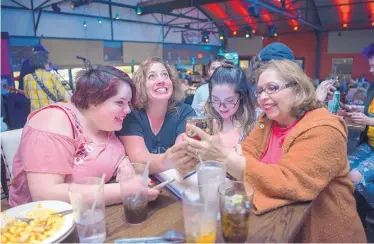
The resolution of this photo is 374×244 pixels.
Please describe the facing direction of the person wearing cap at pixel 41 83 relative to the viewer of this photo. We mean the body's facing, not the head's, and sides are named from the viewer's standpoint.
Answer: facing away from the viewer and to the right of the viewer

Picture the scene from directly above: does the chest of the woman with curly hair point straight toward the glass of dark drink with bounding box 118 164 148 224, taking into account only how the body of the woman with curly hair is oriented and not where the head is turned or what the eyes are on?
yes

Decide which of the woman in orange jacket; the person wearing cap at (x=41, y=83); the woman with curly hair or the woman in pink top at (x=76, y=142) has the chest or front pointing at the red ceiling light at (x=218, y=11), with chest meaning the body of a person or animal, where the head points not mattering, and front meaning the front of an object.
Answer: the person wearing cap

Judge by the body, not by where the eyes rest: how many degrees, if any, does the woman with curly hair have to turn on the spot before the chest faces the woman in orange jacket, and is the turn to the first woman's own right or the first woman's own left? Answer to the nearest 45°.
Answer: approximately 45° to the first woman's own left

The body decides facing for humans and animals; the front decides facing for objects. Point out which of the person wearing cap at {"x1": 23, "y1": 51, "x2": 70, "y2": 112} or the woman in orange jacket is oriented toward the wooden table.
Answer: the woman in orange jacket

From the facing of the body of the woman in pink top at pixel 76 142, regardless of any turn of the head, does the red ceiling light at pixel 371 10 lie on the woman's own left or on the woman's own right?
on the woman's own left

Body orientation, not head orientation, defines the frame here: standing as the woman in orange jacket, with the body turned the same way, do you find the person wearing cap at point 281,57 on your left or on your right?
on your right

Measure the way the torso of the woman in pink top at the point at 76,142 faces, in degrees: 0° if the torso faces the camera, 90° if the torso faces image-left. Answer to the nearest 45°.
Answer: approximately 315°

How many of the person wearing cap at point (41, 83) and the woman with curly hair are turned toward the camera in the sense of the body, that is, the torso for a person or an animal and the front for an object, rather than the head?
1

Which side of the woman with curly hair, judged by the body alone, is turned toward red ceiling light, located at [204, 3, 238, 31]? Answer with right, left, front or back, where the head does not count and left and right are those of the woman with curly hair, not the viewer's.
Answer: back

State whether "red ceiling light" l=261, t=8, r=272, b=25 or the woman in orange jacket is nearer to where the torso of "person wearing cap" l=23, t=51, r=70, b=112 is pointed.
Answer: the red ceiling light

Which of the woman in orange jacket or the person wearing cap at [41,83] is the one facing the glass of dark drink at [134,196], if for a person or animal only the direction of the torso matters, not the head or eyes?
the woman in orange jacket
